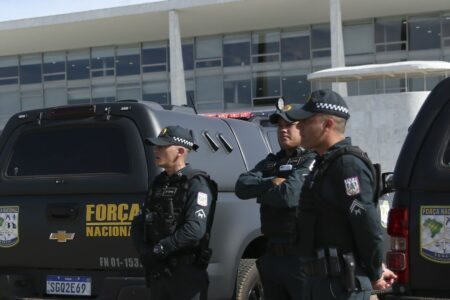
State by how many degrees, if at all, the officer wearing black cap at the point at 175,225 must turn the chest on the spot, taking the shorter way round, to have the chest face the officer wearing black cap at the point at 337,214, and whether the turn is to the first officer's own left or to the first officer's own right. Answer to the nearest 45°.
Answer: approximately 90° to the first officer's own left

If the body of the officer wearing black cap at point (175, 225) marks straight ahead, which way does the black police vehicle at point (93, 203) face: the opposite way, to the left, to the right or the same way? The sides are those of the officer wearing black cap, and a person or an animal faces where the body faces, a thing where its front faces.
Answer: the opposite way

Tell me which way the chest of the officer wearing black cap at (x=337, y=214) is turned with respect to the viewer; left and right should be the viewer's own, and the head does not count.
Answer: facing to the left of the viewer

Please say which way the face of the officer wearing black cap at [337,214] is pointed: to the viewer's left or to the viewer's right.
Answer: to the viewer's left

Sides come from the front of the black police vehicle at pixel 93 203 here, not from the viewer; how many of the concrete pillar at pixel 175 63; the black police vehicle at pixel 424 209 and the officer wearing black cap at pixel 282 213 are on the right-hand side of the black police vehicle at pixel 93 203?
2

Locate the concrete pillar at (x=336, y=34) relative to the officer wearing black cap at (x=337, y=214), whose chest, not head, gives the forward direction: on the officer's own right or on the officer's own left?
on the officer's own right

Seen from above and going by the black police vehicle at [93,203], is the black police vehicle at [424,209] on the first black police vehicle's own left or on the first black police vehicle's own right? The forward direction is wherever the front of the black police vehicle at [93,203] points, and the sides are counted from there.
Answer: on the first black police vehicle's own right

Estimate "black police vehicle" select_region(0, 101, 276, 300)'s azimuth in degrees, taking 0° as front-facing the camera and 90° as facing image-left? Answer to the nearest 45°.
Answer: approximately 225°

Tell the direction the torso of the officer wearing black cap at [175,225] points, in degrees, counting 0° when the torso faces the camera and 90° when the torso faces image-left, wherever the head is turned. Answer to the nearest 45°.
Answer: approximately 45°

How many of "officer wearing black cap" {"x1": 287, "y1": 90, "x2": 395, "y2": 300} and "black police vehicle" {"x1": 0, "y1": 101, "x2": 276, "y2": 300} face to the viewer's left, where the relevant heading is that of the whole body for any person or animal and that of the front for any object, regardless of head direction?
1

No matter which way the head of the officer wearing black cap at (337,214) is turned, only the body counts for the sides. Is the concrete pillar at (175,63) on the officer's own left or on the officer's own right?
on the officer's own right
